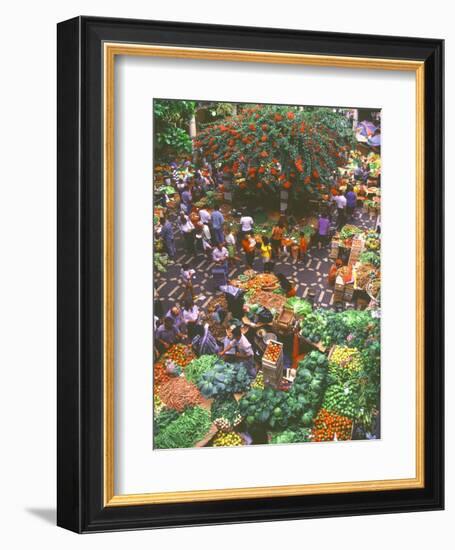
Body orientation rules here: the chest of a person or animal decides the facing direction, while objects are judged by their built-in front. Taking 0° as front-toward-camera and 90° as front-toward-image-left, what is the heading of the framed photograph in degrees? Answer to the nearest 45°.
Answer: approximately 315°
